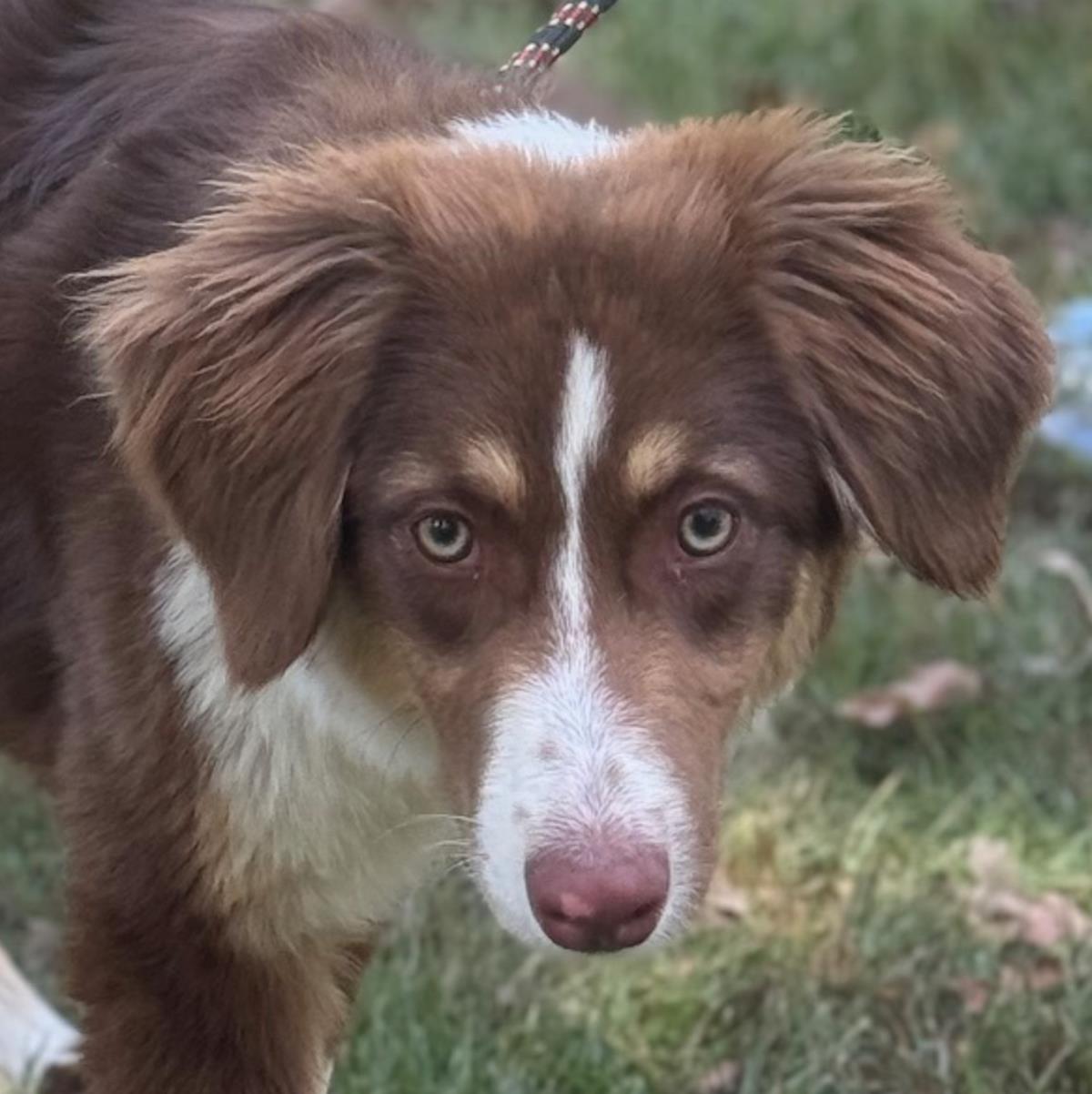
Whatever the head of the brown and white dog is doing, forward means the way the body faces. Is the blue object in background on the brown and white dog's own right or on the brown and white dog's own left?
on the brown and white dog's own left

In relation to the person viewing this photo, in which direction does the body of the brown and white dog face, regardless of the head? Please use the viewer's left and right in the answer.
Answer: facing the viewer and to the right of the viewer

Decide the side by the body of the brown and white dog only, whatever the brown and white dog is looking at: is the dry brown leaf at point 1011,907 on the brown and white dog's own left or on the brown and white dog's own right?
on the brown and white dog's own left

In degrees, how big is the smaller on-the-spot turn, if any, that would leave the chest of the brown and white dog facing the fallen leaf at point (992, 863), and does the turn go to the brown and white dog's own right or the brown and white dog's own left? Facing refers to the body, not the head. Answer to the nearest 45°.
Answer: approximately 90° to the brown and white dog's own left

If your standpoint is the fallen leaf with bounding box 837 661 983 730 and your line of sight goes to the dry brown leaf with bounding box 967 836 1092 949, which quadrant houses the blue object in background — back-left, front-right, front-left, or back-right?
back-left

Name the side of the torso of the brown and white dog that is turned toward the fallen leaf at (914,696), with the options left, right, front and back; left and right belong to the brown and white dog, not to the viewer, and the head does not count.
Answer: left
